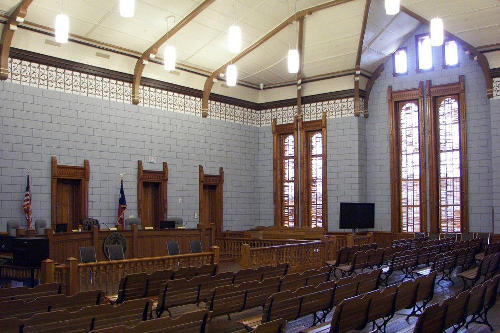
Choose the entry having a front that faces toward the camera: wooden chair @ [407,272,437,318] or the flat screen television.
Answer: the flat screen television

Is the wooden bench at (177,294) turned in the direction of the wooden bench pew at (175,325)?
no

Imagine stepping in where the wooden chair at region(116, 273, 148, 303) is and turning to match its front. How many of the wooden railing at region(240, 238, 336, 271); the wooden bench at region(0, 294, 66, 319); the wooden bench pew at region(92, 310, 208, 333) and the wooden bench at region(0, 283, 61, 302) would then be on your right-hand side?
1

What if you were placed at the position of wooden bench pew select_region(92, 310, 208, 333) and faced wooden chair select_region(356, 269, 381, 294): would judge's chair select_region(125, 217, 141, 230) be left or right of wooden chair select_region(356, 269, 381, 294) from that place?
left

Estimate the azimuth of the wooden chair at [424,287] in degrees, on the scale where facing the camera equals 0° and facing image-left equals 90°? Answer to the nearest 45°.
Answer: approximately 135°

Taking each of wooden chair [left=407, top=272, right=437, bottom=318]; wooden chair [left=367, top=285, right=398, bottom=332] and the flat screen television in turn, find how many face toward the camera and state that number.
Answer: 1

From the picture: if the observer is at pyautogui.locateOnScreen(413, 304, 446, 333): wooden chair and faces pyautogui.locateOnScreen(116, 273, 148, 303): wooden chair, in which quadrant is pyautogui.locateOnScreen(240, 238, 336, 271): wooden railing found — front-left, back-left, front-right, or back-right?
front-right

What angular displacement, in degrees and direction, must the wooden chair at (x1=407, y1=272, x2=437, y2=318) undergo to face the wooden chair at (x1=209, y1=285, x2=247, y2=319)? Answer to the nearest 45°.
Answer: approximately 90° to its left

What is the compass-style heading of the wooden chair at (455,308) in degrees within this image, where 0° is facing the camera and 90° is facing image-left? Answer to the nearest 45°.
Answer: approximately 135°

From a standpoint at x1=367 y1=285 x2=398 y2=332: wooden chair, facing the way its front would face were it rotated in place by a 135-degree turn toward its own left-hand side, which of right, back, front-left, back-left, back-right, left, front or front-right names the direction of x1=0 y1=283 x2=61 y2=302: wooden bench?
right

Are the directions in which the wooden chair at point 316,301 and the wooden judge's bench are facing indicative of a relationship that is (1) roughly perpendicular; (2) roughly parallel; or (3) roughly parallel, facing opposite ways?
roughly parallel, facing opposite ways

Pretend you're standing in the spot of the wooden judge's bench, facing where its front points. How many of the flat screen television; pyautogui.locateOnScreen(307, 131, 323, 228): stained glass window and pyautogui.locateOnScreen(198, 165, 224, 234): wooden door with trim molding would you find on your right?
0

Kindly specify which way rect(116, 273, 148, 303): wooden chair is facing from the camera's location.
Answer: facing away from the viewer and to the left of the viewer

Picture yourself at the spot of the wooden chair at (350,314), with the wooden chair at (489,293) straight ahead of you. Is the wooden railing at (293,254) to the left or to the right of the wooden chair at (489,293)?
left

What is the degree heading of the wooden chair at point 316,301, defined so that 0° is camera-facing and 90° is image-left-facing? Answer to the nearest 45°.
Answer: approximately 135°

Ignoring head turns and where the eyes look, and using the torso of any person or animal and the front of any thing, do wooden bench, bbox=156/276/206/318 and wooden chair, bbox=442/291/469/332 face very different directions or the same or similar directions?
same or similar directions

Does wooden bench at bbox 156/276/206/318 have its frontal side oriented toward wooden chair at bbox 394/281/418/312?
no

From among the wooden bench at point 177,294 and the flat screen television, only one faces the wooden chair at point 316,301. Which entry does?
the flat screen television

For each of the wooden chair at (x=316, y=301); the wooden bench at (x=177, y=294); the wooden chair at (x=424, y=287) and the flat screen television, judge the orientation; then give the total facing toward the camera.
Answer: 1

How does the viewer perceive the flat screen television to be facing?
facing the viewer

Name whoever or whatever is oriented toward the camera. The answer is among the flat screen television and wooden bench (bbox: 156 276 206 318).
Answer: the flat screen television

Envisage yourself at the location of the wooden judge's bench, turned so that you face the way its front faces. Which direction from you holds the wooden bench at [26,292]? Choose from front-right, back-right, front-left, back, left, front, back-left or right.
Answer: front-right
